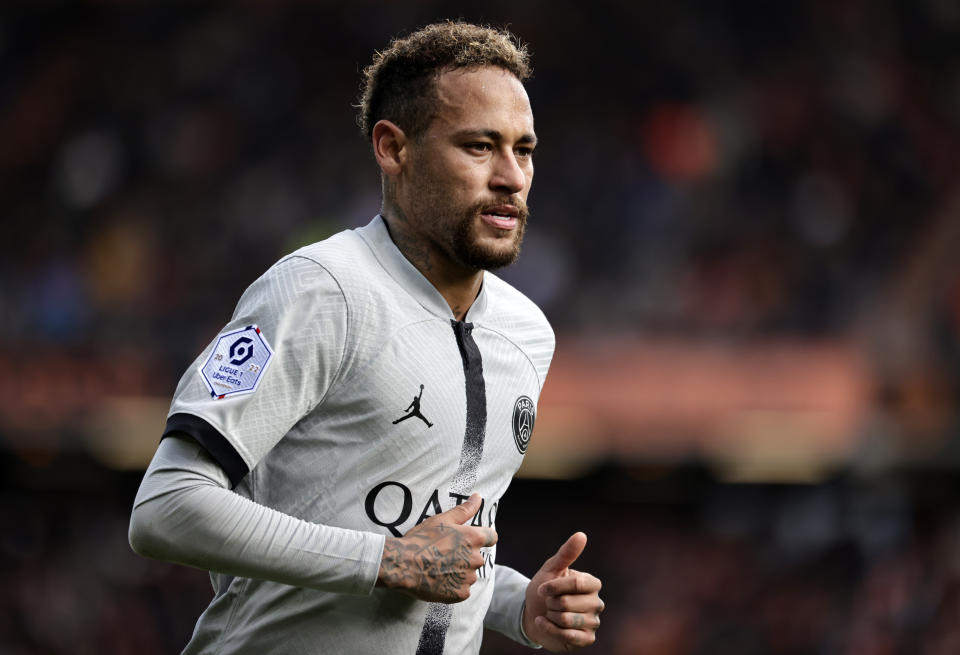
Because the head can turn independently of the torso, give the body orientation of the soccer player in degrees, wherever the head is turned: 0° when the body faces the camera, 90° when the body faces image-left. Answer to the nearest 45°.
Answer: approximately 315°
